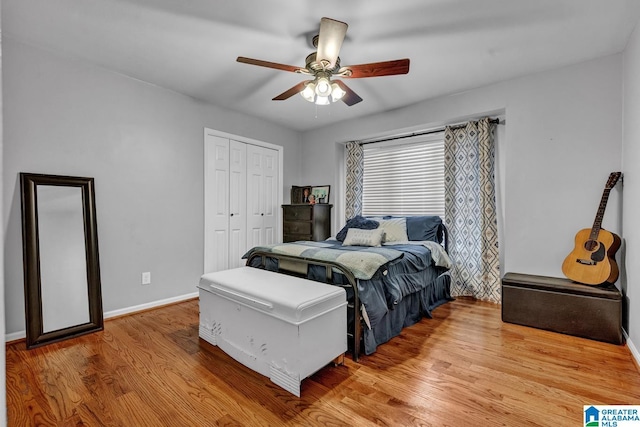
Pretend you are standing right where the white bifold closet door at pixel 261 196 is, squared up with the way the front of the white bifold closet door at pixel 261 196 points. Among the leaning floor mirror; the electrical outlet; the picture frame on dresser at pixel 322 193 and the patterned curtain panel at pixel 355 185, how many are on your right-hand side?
2

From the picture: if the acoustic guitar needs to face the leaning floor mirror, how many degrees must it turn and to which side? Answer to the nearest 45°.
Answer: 0° — it already faces it

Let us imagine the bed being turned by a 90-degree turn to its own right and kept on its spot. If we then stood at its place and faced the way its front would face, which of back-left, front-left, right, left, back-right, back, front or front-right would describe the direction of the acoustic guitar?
back-right

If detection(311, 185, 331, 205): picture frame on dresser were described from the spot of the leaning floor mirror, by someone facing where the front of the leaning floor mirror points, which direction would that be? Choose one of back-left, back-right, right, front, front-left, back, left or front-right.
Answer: front-left

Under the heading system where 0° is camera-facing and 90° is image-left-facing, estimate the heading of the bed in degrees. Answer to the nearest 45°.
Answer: approximately 45°

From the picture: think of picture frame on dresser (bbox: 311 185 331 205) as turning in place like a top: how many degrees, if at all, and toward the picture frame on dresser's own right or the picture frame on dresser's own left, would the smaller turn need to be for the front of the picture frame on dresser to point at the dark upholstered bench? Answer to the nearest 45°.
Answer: approximately 90° to the picture frame on dresser's own left

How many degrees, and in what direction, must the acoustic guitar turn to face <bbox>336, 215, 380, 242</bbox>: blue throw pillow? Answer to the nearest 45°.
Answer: approximately 45° to its right

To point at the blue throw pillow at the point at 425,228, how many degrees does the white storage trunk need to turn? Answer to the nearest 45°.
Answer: approximately 180°
